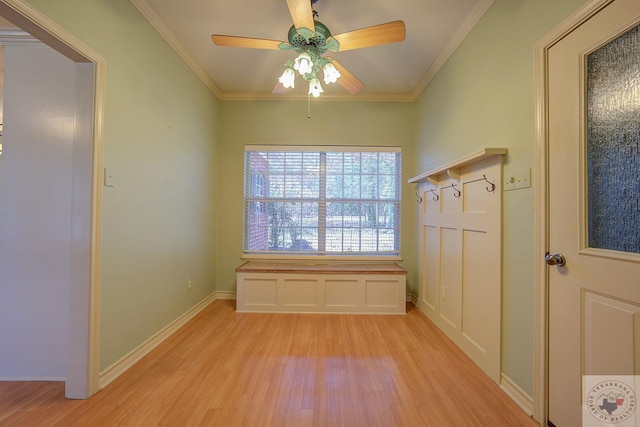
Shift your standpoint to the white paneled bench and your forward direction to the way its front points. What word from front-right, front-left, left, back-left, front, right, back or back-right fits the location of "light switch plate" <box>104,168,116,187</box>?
front-right

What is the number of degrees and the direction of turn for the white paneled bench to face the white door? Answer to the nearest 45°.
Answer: approximately 45° to its left

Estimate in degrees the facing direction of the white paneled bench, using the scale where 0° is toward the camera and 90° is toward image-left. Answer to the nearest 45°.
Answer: approximately 0°

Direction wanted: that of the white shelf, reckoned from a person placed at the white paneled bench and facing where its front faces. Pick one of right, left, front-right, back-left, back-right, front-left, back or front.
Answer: front-left
